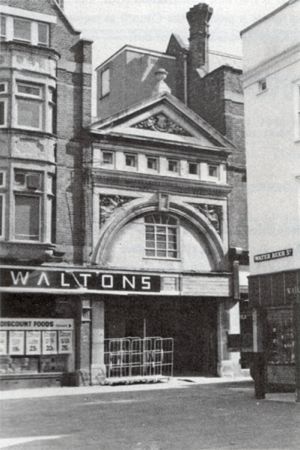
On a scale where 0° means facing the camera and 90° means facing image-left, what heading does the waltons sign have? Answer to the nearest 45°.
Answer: approximately 315°

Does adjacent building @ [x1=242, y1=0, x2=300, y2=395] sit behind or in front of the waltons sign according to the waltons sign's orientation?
in front

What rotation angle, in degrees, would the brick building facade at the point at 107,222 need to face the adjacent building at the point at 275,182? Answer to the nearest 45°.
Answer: approximately 45° to its left

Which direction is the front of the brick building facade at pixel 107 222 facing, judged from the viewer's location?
facing the viewer
